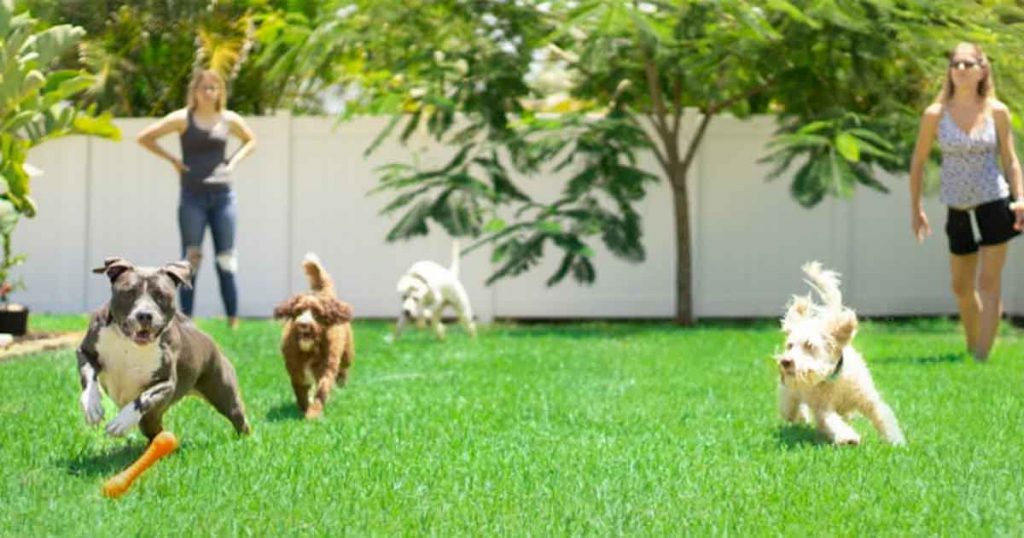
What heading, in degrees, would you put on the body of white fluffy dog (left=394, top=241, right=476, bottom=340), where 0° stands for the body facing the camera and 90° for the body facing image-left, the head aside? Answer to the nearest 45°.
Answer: approximately 45°

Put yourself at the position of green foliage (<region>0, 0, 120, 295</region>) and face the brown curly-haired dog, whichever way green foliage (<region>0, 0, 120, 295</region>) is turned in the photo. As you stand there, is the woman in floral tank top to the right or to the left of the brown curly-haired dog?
left

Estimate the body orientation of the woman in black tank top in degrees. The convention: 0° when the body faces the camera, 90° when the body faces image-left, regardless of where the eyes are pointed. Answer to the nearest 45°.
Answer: approximately 0°

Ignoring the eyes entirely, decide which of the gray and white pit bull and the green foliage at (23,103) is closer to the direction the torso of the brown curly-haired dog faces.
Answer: the gray and white pit bull

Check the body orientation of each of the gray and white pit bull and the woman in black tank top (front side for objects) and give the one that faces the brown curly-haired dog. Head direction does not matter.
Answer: the woman in black tank top
